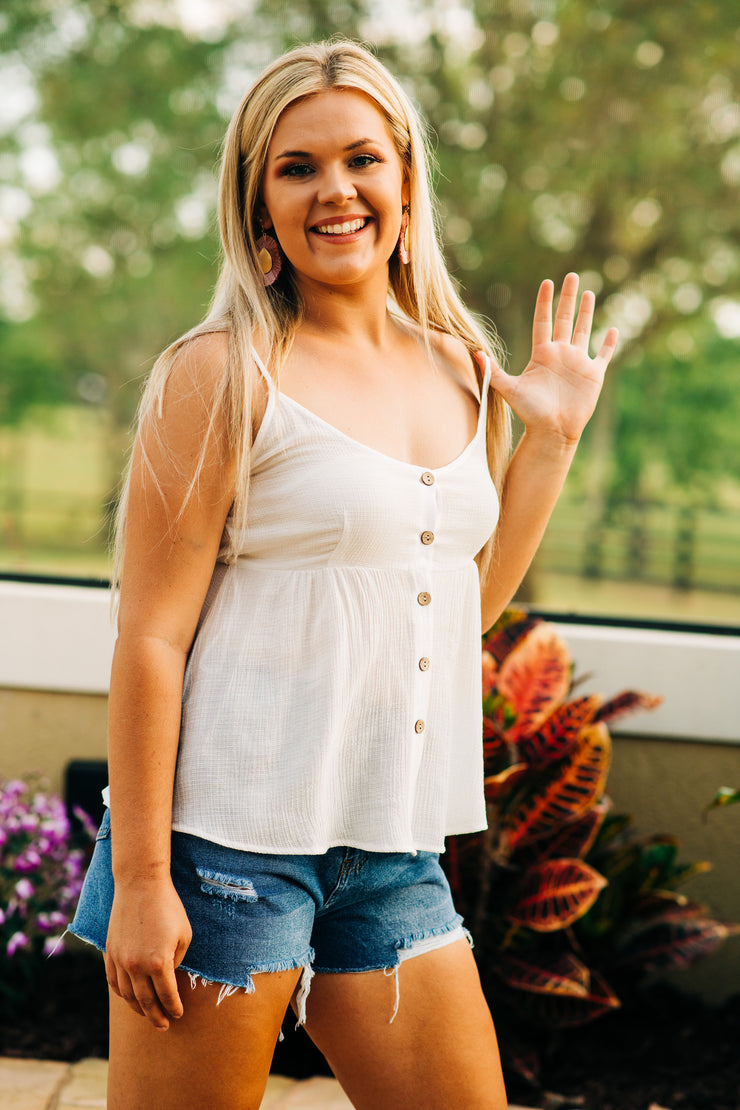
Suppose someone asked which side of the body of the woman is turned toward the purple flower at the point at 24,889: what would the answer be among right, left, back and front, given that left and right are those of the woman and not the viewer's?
back

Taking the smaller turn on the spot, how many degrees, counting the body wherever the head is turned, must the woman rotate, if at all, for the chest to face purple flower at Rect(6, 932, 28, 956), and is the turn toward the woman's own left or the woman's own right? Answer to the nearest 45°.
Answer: approximately 180°

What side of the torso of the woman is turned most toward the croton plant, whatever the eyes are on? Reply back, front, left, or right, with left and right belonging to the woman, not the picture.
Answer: left

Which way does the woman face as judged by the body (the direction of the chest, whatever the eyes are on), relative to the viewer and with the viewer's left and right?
facing the viewer and to the right of the viewer

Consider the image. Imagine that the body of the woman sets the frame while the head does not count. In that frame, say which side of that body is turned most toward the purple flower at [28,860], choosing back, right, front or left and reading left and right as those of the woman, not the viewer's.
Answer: back
